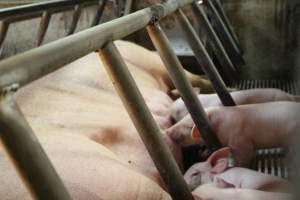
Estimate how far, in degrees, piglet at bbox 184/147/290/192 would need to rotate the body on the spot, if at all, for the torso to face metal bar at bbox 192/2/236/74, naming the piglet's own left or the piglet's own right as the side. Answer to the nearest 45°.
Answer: approximately 90° to the piglet's own right

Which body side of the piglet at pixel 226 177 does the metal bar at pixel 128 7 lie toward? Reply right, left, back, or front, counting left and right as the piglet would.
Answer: right

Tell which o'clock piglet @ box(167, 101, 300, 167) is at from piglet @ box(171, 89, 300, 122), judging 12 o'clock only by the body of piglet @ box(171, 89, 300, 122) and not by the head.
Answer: piglet @ box(167, 101, 300, 167) is roughly at 9 o'clock from piglet @ box(171, 89, 300, 122).

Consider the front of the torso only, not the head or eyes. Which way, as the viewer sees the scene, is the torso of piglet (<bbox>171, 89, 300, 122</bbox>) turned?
to the viewer's left

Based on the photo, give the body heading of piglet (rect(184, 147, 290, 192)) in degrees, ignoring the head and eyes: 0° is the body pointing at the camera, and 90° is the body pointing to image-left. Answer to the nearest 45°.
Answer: approximately 90°

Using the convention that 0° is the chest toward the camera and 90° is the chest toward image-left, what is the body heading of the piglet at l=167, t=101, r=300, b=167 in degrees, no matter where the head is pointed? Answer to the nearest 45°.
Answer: approximately 90°

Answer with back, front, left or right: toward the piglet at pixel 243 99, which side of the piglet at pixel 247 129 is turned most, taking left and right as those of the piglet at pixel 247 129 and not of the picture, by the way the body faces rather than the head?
right
